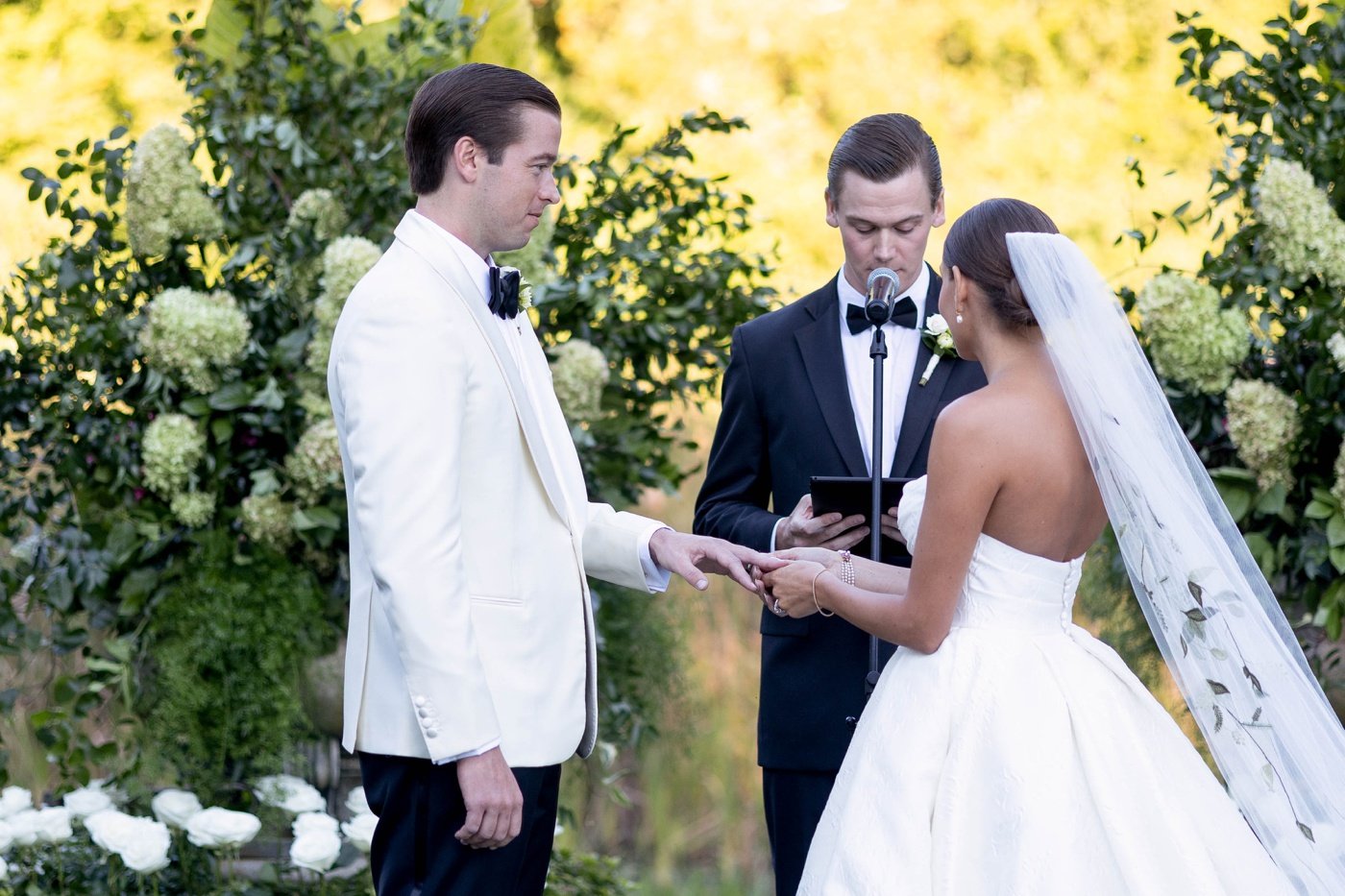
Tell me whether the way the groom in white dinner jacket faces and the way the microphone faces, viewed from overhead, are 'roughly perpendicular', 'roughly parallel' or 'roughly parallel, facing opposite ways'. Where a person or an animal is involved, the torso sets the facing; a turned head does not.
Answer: roughly perpendicular

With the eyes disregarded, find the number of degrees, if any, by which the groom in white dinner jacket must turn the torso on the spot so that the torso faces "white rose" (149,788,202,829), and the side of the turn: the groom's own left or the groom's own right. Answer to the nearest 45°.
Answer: approximately 135° to the groom's own left

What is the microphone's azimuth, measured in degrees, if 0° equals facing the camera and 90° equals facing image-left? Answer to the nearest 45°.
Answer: approximately 180°

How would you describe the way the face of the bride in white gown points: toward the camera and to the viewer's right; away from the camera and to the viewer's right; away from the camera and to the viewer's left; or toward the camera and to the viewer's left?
away from the camera and to the viewer's left

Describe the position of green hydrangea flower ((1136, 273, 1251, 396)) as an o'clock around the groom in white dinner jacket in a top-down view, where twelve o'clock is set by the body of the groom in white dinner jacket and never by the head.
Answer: The green hydrangea flower is roughly at 11 o'clock from the groom in white dinner jacket.

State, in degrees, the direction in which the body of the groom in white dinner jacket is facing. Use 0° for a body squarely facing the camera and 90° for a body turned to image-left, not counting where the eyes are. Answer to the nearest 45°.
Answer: approximately 270°

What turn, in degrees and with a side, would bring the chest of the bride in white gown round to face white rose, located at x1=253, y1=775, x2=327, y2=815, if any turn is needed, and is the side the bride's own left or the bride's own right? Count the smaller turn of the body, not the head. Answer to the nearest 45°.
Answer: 0° — they already face it

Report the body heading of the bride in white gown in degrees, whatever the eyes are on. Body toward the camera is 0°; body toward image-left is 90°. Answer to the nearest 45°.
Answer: approximately 135°

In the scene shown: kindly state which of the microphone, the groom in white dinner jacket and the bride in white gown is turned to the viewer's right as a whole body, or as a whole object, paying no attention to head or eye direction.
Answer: the groom in white dinner jacket

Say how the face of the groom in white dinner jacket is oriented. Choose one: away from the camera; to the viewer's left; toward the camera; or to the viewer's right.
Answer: to the viewer's right
